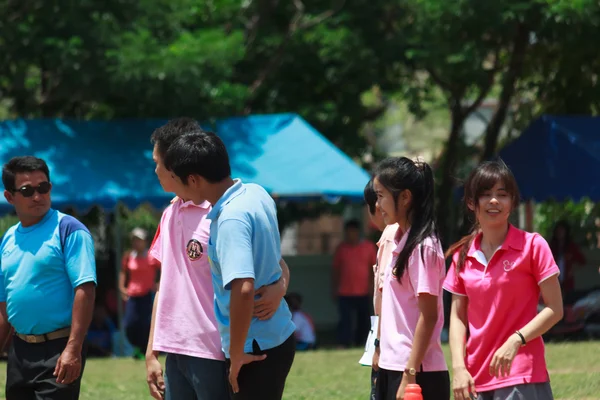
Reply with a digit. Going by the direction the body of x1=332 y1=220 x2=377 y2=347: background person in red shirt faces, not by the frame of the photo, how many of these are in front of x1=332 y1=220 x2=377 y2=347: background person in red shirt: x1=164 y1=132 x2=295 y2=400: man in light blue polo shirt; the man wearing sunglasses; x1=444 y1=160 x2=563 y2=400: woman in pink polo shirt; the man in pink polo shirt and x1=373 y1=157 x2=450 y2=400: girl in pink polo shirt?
5

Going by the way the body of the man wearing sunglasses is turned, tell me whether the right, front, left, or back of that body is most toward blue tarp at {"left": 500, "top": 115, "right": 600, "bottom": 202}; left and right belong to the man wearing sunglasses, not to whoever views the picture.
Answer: back

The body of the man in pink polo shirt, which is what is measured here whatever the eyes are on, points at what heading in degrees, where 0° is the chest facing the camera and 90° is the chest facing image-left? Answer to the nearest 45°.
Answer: approximately 45°

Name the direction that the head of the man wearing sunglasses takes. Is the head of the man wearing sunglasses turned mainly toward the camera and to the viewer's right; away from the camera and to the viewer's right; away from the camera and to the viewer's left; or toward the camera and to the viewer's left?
toward the camera and to the viewer's right

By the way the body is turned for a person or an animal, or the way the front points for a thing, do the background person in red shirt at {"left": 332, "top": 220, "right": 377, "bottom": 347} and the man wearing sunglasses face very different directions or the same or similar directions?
same or similar directions

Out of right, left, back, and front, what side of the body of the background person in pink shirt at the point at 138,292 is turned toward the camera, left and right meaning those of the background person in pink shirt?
front

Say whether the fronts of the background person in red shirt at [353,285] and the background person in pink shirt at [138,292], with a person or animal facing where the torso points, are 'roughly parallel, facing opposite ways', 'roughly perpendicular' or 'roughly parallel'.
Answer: roughly parallel

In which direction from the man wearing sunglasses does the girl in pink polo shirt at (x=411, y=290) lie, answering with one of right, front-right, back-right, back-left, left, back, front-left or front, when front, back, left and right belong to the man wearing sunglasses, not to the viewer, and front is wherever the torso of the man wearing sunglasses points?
left

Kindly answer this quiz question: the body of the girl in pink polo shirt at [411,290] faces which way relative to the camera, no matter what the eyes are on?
to the viewer's left

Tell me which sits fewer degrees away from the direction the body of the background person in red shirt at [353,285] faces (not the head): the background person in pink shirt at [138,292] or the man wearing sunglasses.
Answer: the man wearing sunglasses

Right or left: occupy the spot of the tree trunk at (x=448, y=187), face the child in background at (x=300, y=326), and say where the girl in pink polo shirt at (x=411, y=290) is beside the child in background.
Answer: left

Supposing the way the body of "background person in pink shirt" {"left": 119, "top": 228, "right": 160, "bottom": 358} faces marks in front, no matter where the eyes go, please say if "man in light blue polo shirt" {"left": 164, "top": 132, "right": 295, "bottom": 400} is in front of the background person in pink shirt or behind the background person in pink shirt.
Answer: in front

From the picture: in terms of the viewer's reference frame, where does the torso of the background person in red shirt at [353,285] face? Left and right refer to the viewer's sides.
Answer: facing the viewer
